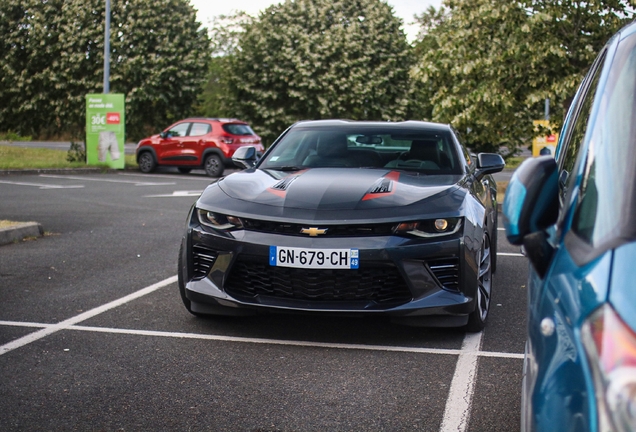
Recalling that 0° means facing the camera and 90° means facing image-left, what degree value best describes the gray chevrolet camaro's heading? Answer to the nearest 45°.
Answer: approximately 0°

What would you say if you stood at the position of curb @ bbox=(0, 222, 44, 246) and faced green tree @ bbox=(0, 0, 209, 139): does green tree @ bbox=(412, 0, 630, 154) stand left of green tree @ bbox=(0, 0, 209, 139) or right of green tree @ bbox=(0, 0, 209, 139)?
right

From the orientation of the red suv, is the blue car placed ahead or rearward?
rearward

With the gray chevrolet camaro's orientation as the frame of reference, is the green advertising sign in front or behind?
behind

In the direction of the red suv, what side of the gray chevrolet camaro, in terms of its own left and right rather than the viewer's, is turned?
back

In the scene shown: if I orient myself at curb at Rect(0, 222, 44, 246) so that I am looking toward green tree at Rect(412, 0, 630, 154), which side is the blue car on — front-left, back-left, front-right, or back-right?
back-right

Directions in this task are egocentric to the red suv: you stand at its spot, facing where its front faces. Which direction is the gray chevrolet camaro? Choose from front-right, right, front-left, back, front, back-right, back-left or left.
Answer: back-left

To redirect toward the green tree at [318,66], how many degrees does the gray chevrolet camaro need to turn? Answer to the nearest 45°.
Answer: approximately 180°

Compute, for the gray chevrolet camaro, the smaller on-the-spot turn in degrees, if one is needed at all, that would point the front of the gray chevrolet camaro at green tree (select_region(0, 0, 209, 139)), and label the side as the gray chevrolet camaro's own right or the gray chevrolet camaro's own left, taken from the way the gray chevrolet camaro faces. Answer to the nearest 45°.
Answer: approximately 180°

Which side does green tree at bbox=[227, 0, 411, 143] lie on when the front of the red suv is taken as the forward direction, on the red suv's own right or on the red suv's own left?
on the red suv's own right

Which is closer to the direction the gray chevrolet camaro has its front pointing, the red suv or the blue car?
the blue car

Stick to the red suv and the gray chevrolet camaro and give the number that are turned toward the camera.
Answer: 1
